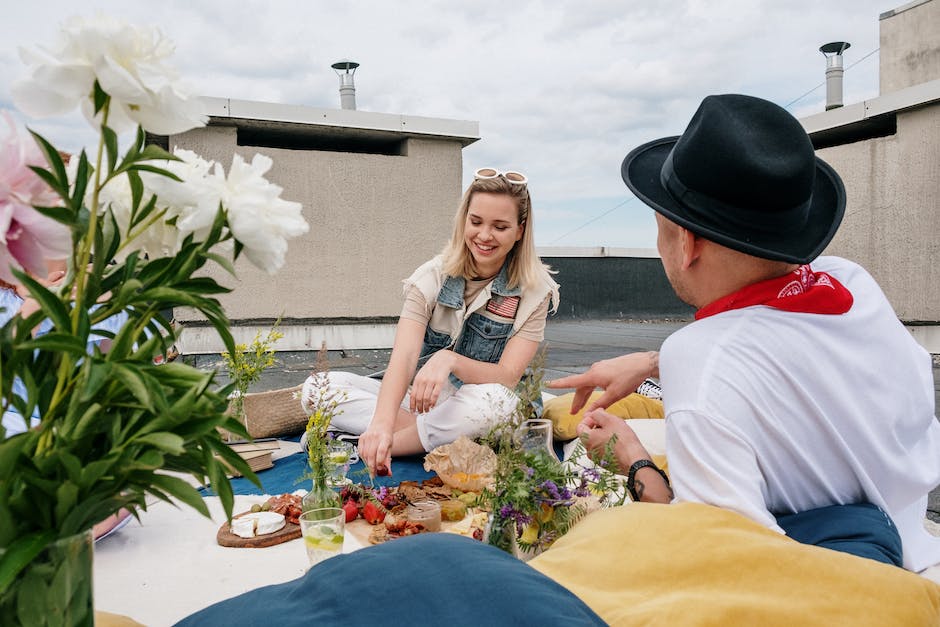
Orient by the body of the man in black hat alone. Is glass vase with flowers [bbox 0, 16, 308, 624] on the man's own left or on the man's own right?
on the man's own left

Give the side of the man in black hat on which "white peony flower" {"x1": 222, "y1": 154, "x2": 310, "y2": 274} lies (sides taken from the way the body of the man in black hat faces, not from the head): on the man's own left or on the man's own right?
on the man's own left

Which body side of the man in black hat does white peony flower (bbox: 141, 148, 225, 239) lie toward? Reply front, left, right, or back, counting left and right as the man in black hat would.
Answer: left

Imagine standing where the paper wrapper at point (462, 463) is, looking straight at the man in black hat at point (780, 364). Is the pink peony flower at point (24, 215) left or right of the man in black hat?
right

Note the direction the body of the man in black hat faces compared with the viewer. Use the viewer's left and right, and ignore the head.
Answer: facing away from the viewer and to the left of the viewer

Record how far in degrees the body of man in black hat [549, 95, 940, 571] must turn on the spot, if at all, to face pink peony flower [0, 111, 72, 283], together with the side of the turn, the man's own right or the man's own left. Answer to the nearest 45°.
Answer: approximately 90° to the man's own left

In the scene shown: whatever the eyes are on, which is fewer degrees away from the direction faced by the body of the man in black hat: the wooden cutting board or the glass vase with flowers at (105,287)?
the wooden cutting board

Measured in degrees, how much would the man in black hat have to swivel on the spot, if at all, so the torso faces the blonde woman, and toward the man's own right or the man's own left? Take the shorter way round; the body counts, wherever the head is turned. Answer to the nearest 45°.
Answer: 0° — they already face them

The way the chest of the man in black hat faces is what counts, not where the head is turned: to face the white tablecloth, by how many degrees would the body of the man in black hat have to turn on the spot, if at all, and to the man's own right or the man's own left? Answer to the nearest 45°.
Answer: approximately 45° to the man's own left

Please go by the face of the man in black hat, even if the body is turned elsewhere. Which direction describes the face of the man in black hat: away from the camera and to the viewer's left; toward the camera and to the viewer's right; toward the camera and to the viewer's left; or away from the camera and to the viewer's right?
away from the camera and to the viewer's left
